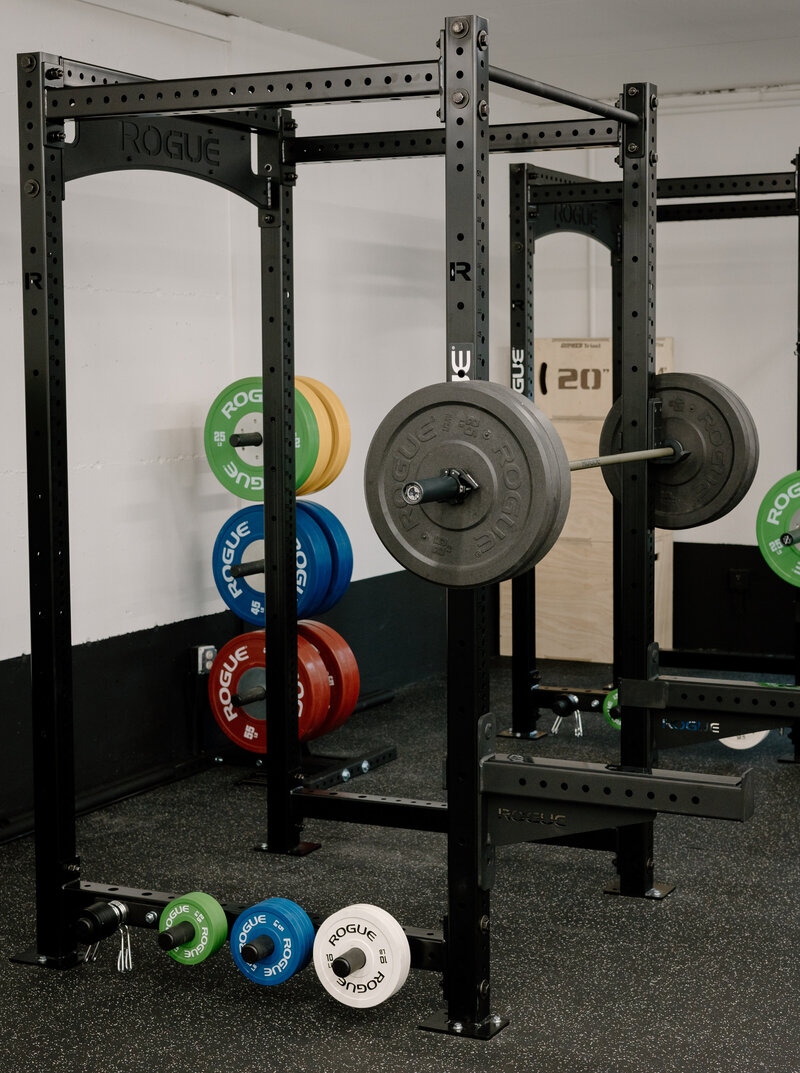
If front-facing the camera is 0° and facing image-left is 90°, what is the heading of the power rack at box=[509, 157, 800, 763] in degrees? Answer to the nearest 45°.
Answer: approximately 315°

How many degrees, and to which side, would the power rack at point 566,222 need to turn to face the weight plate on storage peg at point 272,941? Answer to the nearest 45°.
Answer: approximately 45° to its right

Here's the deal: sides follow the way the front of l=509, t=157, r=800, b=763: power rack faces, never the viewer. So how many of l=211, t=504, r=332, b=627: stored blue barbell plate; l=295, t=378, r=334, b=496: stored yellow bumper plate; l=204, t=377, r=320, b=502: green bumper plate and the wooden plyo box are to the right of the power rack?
3

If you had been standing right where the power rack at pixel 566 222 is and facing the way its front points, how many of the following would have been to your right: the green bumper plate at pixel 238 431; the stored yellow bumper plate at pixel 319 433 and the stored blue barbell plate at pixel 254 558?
3

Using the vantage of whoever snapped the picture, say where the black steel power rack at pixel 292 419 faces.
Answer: facing the viewer and to the right of the viewer

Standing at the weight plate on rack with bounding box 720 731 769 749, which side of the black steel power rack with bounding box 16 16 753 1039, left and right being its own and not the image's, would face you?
left

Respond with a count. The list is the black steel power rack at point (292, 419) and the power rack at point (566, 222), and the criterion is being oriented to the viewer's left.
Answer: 0

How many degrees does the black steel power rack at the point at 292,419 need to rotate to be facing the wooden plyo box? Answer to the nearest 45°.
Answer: approximately 135° to its left
